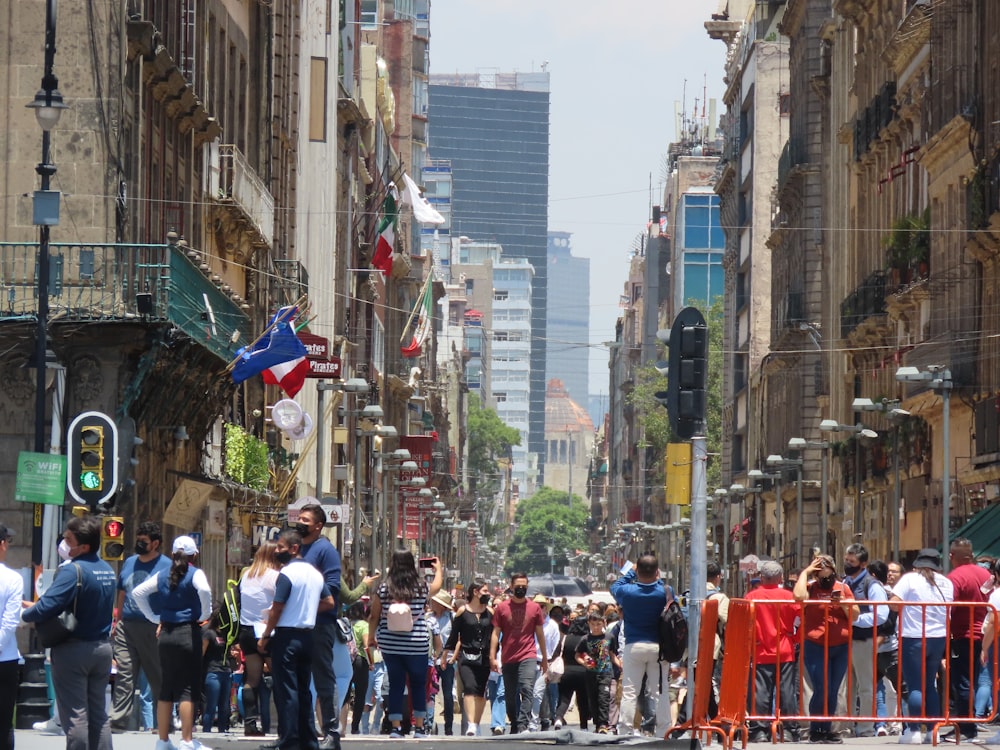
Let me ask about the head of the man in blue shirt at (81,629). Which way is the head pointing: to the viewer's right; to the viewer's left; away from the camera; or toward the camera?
to the viewer's left

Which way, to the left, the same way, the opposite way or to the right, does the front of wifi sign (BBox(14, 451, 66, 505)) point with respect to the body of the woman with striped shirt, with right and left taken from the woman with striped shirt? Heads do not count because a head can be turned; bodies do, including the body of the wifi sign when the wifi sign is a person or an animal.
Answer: the opposite way

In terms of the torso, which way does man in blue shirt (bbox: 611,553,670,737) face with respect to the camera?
away from the camera

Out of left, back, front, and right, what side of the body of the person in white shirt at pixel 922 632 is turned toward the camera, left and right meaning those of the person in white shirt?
back

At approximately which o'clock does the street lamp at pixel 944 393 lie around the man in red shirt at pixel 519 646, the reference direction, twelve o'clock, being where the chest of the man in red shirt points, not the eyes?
The street lamp is roughly at 7 o'clock from the man in red shirt.

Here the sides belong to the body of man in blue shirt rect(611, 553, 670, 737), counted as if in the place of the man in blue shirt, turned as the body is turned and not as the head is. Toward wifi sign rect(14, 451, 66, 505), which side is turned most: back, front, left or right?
left

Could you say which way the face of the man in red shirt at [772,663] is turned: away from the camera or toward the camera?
away from the camera

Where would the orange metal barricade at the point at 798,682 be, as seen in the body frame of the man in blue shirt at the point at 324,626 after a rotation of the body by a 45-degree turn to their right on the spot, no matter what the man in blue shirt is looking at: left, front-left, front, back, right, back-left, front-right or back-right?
back

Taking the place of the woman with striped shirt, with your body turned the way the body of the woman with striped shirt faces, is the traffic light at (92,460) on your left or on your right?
on your left

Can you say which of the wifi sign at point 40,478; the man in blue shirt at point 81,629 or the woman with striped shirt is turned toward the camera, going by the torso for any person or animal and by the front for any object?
the wifi sign

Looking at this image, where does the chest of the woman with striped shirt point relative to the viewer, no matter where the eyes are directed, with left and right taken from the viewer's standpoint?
facing away from the viewer

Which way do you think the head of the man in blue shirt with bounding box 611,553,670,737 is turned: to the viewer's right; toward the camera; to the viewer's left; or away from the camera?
away from the camera

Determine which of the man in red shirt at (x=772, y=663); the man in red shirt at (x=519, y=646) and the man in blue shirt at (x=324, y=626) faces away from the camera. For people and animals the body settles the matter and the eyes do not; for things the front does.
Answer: the man in red shirt at (x=772, y=663)

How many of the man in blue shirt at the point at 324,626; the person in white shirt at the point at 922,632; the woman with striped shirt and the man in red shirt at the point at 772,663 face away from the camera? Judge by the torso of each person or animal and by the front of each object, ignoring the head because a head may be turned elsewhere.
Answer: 3

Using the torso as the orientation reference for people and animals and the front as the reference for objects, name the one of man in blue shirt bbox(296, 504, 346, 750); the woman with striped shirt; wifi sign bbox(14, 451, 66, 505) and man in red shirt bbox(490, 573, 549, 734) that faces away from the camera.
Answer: the woman with striped shirt

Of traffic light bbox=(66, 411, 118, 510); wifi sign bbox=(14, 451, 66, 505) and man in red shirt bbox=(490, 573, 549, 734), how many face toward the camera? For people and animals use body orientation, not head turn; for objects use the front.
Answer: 3

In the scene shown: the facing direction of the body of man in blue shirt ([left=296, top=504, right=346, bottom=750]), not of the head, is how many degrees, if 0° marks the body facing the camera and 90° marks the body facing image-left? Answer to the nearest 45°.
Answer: approximately 45°

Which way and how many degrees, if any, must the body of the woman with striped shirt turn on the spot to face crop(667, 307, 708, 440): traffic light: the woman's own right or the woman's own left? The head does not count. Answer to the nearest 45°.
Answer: approximately 135° to the woman's own right
